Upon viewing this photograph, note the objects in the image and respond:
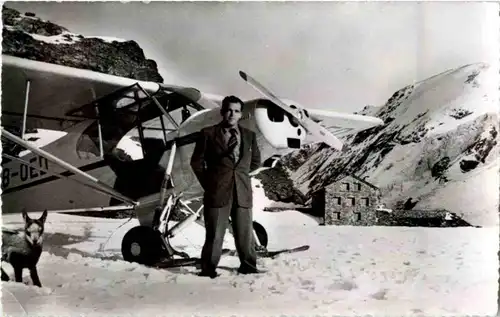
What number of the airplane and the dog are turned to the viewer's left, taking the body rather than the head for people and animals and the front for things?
0

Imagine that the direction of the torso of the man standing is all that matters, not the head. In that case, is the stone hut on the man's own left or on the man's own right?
on the man's own left

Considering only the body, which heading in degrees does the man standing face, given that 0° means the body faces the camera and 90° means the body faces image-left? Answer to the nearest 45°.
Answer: approximately 0°

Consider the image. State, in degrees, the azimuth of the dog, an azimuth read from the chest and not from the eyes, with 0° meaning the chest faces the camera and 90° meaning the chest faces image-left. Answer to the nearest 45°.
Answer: approximately 315°

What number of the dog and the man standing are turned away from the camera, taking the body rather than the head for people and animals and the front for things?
0

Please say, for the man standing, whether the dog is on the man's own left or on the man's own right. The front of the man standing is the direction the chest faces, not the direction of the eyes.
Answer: on the man's own right
